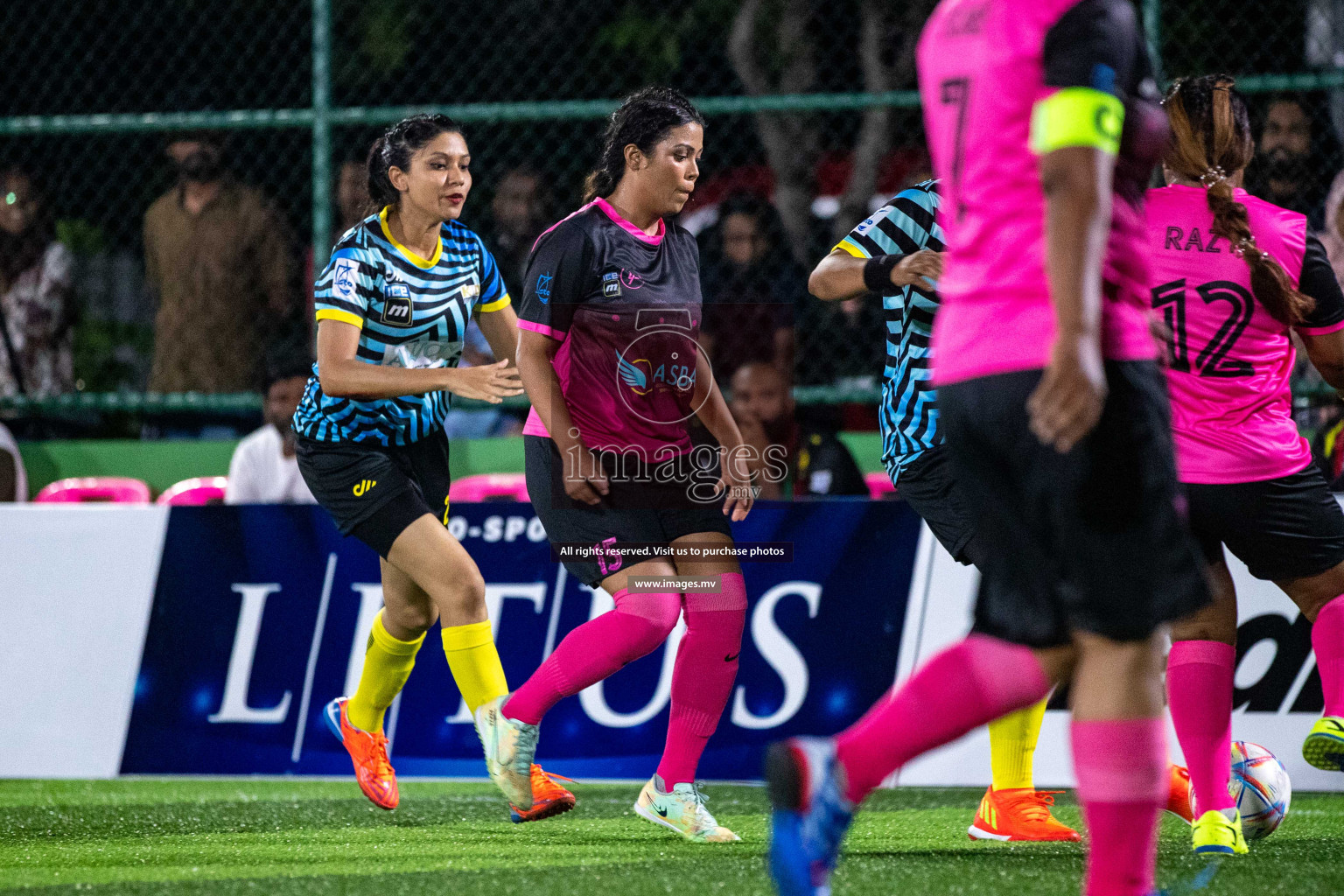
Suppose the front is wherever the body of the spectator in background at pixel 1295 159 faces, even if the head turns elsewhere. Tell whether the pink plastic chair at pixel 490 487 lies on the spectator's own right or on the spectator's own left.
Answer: on the spectator's own right

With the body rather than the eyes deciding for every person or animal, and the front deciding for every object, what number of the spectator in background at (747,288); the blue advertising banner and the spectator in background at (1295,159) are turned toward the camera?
3

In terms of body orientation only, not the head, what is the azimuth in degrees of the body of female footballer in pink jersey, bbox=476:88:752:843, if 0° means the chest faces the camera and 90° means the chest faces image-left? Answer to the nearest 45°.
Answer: approximately 315°

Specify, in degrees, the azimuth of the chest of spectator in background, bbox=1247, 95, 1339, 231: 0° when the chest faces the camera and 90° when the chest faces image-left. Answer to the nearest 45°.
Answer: approximately 0°

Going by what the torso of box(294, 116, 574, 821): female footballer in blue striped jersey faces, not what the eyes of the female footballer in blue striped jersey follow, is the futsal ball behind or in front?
in front

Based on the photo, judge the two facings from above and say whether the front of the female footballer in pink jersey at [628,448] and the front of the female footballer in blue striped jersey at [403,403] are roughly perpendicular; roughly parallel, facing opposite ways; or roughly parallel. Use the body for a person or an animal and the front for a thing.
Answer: roughly parallel

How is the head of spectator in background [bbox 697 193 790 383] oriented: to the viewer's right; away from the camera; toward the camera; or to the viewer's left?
toward the camera

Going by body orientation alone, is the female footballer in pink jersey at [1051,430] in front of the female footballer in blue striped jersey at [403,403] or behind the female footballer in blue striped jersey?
in front

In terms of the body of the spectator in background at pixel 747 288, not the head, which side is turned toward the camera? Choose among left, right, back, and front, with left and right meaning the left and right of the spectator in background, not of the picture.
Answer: front

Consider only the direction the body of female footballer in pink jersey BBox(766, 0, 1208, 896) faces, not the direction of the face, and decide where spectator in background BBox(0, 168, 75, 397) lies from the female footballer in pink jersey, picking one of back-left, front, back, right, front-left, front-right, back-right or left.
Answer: left

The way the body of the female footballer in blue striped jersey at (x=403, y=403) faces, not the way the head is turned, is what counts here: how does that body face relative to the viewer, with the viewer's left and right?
facing the viewer and to the right of the viewer

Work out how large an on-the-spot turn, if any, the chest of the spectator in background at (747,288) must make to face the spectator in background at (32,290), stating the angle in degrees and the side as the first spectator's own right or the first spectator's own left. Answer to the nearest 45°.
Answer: approximately 90° to the first spectator's own right

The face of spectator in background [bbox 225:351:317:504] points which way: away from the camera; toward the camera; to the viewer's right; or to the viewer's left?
toward the camera

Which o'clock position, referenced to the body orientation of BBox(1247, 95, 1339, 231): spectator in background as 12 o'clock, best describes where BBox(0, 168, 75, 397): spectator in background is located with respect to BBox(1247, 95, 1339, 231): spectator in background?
BBox(0, 168, 75, 397): spectator in background is roughly at 3 o'clock from BBox(1247, 95, 1339, 231): spectator in background.

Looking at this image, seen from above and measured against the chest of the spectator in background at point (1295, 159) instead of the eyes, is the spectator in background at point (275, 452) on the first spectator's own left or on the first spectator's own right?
on the first spectator's own right

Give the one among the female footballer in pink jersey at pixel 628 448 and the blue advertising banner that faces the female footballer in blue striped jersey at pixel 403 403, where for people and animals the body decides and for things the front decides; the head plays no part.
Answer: the blue advertising banner

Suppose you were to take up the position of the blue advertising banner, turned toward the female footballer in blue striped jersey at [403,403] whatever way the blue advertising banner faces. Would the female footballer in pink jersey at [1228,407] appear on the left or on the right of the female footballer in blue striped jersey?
left

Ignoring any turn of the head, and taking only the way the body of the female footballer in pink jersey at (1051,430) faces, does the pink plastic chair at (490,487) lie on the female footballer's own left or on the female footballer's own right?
on the female footballer's own left

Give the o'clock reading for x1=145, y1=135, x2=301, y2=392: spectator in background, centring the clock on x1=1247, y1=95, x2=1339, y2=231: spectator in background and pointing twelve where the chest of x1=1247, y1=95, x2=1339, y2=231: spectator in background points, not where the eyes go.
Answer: x1=145, y1=135, x2=301, y2=392: spectator in background is roughly at 3 o'clock from x1=1247, y1=95, x2=1339, y2=231: spectator in background.

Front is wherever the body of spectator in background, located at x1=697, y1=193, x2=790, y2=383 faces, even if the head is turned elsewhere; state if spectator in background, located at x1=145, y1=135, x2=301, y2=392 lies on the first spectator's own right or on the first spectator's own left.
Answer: on the first spectator's own right

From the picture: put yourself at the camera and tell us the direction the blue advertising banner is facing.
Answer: facing the viewer
